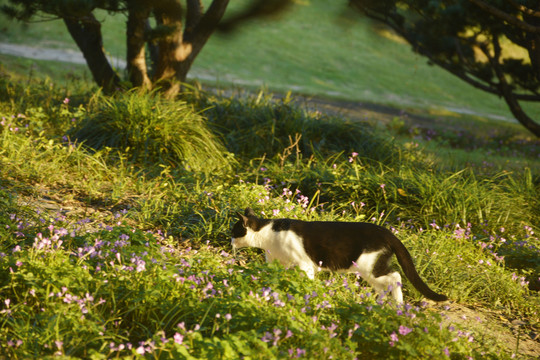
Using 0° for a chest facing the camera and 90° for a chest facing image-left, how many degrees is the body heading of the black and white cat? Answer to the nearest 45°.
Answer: approximately 90°

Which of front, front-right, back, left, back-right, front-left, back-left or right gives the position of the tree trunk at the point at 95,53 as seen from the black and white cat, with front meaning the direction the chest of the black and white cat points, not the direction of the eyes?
front-right

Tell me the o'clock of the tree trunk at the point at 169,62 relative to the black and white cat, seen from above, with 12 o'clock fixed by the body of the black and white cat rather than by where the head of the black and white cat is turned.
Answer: The tree trunk is roughly at 2 o'clock from the black and white cat.

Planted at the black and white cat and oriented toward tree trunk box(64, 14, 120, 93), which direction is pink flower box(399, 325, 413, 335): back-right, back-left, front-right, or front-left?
back-left

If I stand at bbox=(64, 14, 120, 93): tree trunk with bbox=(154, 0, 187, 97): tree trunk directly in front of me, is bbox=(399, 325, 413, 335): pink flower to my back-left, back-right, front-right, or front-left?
front-right

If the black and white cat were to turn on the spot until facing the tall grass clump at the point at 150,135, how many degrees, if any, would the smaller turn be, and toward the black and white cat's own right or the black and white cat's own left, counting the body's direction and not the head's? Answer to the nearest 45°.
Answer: approximately 45° to the black and white cat's own right

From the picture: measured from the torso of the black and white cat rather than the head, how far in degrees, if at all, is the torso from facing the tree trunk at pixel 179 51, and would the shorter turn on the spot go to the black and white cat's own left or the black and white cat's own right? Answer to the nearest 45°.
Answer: approximately 45° to the black and white cat's own right
